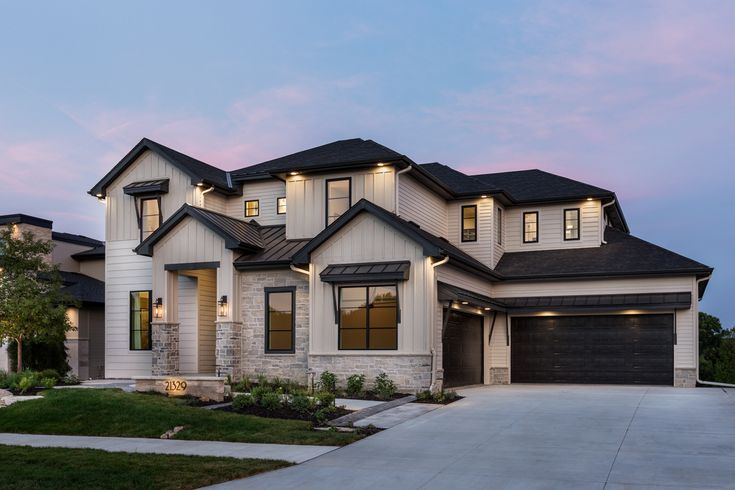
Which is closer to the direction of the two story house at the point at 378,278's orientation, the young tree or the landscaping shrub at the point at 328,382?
the landscaping shrub

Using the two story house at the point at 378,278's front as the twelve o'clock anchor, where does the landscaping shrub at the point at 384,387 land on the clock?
The landscaping shrub is roughly at 12 o'clock from the two story house.

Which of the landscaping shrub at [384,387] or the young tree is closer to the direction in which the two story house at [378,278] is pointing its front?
the landscaping shrub

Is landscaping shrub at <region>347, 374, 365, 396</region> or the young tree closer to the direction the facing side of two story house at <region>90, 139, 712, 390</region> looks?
the landscaping shrub

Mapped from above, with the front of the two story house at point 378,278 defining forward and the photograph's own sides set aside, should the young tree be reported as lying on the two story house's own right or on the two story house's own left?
on the two story house's own right

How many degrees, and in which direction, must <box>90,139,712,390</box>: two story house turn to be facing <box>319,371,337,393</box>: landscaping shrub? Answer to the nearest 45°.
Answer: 0° — it already faces it

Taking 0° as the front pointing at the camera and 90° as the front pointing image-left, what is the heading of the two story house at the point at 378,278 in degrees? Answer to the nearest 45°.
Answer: approximately 0°

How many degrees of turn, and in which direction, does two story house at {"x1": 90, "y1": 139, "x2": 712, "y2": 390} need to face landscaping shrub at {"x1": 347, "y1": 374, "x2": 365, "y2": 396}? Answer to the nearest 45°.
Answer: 0° — it already faces it
